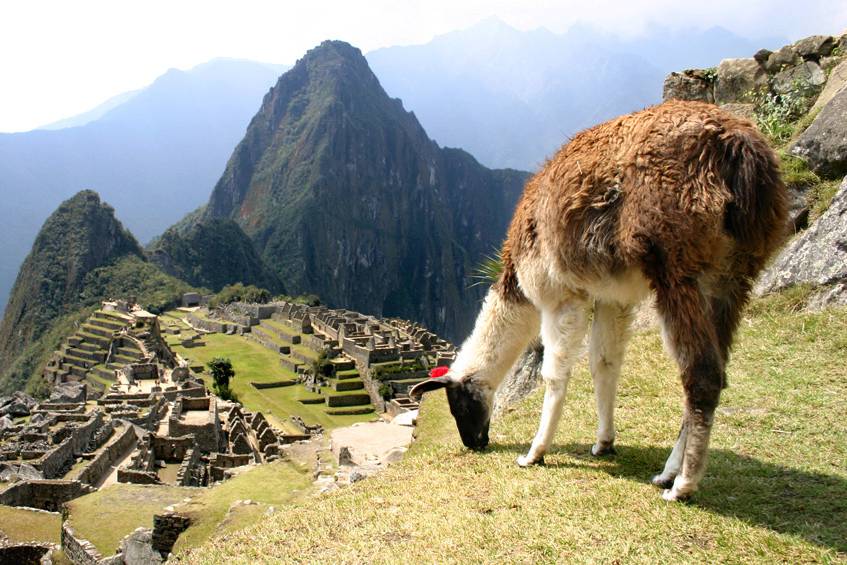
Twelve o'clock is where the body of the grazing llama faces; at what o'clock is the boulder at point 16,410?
The boulder is roughly at 12 o'clock from the grazing llama.

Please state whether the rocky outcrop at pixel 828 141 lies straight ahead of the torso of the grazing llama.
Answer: no

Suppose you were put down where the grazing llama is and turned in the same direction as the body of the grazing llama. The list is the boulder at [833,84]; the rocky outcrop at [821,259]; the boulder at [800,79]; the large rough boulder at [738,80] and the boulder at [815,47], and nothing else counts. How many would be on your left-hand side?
0

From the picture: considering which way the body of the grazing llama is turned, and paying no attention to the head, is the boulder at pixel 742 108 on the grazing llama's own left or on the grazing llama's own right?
on the grazing llama's own right

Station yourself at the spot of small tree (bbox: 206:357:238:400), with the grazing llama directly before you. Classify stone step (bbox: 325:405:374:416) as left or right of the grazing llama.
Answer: left

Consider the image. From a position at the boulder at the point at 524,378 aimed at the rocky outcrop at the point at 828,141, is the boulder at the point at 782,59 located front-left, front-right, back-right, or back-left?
front-left

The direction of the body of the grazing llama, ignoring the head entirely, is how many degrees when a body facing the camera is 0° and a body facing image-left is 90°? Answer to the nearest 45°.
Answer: approximately 135°

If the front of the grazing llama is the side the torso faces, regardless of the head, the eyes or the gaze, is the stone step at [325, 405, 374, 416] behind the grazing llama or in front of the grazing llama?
in front

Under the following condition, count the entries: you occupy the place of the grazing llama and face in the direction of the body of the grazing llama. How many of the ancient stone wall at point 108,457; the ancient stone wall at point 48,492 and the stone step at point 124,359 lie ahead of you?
3

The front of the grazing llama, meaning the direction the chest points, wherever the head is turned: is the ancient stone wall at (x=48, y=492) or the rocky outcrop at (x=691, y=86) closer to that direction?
the ancient stone wall

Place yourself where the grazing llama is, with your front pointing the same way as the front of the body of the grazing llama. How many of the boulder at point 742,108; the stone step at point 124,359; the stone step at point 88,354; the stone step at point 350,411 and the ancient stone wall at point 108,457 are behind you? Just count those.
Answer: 0

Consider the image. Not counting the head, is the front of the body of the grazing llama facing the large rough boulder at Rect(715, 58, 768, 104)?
no

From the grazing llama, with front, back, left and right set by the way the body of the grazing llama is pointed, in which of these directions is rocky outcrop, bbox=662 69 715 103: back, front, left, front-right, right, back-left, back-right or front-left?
front-right

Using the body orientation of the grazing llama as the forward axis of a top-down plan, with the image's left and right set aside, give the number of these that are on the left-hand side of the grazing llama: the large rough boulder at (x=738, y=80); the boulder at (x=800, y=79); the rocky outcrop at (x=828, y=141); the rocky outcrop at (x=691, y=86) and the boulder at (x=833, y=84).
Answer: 0

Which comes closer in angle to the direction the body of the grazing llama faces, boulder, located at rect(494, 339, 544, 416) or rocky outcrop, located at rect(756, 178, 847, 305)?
the boulder

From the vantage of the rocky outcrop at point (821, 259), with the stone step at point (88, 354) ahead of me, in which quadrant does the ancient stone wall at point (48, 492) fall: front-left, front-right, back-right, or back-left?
front-left
